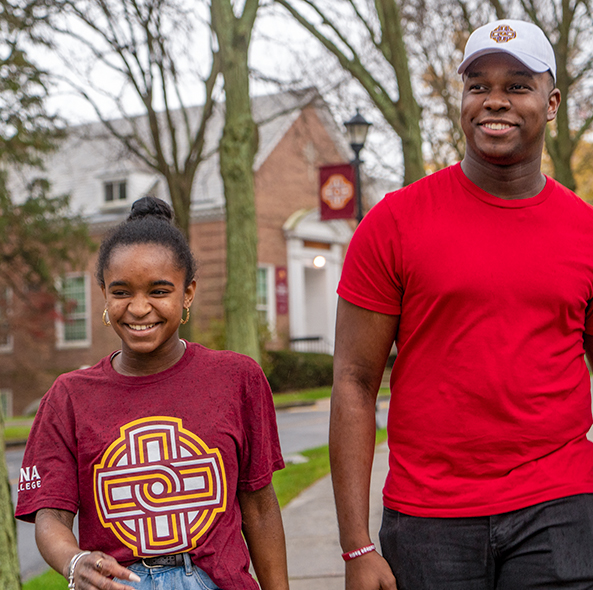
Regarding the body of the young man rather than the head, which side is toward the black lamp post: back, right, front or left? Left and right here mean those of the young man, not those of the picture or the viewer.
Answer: back

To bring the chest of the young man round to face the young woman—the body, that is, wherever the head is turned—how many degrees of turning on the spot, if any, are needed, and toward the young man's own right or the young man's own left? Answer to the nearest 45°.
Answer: approximately 90° to the young man's own right

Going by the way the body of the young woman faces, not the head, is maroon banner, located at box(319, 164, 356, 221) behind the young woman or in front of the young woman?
behind

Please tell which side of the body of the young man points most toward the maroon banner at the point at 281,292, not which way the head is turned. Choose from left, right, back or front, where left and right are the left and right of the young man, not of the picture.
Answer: back

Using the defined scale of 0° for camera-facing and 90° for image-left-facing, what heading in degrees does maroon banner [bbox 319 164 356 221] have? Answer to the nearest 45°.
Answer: approximately 0°

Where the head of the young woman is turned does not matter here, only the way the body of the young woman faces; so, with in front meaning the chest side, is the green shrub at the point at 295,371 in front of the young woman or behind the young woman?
behind

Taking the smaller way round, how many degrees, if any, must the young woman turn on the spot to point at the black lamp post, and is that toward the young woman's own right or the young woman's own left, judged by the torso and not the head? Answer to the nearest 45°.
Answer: approximately 180°

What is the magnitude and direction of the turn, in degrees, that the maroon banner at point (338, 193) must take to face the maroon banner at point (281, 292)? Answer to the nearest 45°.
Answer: approximately 180°

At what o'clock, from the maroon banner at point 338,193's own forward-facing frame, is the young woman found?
The young woman is roughly at 12 o'clock from the maroon banner.
